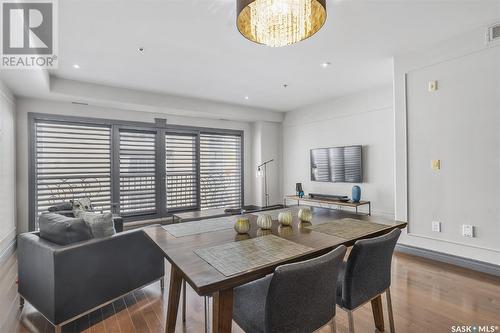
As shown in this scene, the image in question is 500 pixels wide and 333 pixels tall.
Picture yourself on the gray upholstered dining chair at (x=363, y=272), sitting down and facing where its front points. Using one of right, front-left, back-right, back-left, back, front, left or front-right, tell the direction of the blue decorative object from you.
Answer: front-right

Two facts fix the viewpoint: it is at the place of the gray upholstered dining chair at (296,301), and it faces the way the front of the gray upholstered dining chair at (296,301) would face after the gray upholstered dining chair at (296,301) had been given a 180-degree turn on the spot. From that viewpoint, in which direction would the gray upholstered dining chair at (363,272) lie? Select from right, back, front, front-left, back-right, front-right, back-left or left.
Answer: left

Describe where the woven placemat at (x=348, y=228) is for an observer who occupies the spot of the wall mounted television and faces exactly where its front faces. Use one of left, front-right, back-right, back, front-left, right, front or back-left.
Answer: front-left

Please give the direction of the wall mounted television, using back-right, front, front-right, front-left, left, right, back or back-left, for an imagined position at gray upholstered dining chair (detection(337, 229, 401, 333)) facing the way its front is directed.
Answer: front-right

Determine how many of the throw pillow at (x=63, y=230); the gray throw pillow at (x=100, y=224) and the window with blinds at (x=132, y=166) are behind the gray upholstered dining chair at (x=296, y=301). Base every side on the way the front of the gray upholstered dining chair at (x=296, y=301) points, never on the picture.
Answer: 0

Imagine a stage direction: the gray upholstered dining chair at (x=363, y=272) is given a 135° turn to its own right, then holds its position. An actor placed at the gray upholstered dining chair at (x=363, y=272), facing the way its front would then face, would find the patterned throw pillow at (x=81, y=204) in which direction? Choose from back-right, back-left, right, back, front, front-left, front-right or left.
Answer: back

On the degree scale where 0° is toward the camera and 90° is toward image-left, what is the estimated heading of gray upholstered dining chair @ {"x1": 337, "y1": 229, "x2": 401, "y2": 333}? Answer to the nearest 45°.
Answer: approximately 135°

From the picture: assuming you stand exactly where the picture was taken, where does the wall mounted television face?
facing the viewer and to the left of the viewer

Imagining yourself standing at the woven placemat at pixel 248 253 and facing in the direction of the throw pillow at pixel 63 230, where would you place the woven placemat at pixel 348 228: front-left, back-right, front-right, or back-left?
back-right

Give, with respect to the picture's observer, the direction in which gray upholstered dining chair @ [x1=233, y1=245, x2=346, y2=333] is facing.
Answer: facing away from the viewer and to the left of the viewer

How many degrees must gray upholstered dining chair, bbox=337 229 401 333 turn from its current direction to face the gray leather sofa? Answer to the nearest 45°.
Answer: approximately 45° to its left

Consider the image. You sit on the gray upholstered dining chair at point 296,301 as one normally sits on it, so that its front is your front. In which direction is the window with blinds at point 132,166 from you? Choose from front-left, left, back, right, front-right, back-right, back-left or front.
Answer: front
